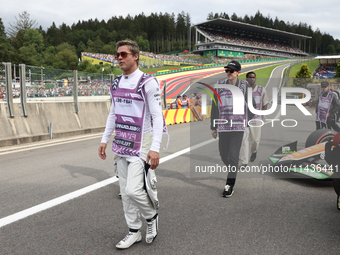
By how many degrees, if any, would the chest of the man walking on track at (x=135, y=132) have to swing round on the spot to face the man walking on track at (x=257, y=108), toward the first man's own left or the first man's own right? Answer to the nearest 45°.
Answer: approximately 180°

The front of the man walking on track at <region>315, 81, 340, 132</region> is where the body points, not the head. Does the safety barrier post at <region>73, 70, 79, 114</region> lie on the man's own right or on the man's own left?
on the man's own right

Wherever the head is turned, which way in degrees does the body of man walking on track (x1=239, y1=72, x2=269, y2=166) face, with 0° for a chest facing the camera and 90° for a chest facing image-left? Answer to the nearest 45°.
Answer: approximately 45°

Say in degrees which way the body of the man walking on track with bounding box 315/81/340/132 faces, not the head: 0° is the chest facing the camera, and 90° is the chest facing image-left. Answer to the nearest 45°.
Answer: approximately 45°

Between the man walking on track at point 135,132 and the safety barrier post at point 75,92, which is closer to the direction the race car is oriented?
the man walking on track

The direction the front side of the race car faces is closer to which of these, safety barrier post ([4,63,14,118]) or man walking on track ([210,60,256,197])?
the man walking on track

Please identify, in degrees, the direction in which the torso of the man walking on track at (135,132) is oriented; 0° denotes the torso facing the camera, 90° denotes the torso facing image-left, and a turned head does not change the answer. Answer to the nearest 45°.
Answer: approximately 45°

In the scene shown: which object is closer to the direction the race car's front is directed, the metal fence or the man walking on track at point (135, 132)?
the man walking on track

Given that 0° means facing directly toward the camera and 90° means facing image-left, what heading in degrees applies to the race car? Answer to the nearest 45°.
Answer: approximately 45°

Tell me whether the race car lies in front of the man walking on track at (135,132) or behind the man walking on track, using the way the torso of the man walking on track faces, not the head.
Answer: behind

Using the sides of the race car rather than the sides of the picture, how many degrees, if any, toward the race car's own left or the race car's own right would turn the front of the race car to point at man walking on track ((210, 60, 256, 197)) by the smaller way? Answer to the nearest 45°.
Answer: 0° — it already faces them
